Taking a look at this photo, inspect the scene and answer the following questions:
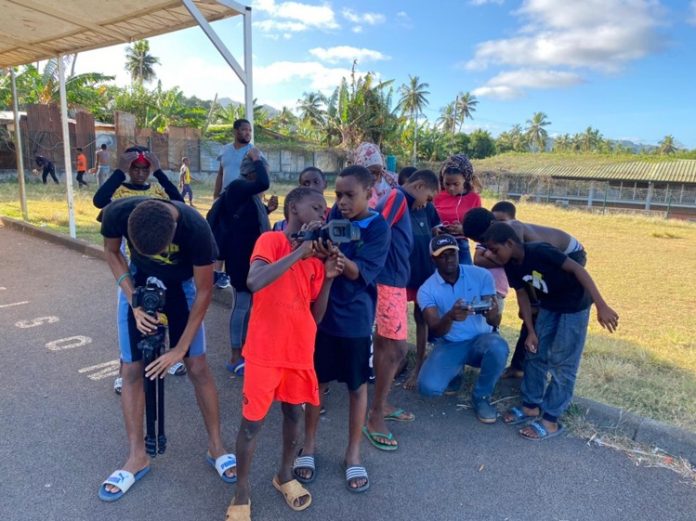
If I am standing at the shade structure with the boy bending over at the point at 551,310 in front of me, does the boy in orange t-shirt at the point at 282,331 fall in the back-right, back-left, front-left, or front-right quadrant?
front-right

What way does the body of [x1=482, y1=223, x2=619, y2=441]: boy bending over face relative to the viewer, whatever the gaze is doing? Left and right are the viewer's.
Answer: facing the viewer and to the left of the viewer

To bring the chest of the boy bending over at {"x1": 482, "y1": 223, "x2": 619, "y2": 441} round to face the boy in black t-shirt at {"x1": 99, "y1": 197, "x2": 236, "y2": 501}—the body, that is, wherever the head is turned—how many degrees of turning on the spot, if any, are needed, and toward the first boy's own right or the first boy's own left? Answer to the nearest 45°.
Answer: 0° — they already face them

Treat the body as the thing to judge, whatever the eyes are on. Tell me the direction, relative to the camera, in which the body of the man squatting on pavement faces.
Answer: toward the camera

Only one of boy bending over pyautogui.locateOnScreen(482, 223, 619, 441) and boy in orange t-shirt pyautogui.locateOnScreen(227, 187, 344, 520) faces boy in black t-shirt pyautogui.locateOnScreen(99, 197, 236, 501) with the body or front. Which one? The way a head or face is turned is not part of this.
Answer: the boy bending over

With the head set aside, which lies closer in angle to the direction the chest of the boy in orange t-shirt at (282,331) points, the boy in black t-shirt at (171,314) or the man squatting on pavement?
the man squatting on pavement

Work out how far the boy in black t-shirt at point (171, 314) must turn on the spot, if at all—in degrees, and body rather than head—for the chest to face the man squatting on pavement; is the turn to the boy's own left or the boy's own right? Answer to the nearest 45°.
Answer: approximately 90° to the boy's own left

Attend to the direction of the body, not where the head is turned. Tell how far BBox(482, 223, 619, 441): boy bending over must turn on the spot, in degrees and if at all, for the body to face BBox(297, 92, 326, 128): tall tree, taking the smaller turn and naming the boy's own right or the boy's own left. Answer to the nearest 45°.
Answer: approximately 90° to the boy's own right

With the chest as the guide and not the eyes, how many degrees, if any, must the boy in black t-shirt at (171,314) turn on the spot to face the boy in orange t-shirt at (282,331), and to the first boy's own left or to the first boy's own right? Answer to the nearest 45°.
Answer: approximately 45° to the first boy's own left
